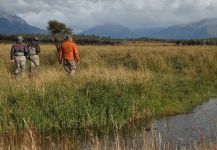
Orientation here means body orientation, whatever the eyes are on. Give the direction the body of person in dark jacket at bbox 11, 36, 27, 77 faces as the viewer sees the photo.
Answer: away from the camera

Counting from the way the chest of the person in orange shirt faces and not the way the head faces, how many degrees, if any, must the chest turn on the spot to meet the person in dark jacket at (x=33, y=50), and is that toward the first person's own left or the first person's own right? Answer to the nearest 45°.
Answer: approximately 45° to the first person's own left

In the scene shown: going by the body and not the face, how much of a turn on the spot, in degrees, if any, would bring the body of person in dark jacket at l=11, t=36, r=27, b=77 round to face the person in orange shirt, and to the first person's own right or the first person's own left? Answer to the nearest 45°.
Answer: approximately 135° to the first person's own right

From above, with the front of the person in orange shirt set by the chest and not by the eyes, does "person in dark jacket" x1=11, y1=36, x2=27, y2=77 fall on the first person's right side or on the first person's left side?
on the first person's left side

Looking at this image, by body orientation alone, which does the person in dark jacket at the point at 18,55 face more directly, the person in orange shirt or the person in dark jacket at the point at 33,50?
the person in dark jacket

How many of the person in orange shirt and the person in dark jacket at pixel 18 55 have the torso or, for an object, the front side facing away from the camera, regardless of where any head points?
2

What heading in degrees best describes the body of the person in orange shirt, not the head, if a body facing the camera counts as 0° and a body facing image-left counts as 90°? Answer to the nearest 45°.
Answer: approximately 180°
